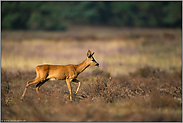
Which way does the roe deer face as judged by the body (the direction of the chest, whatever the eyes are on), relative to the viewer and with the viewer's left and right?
facing to the right of the viewer
